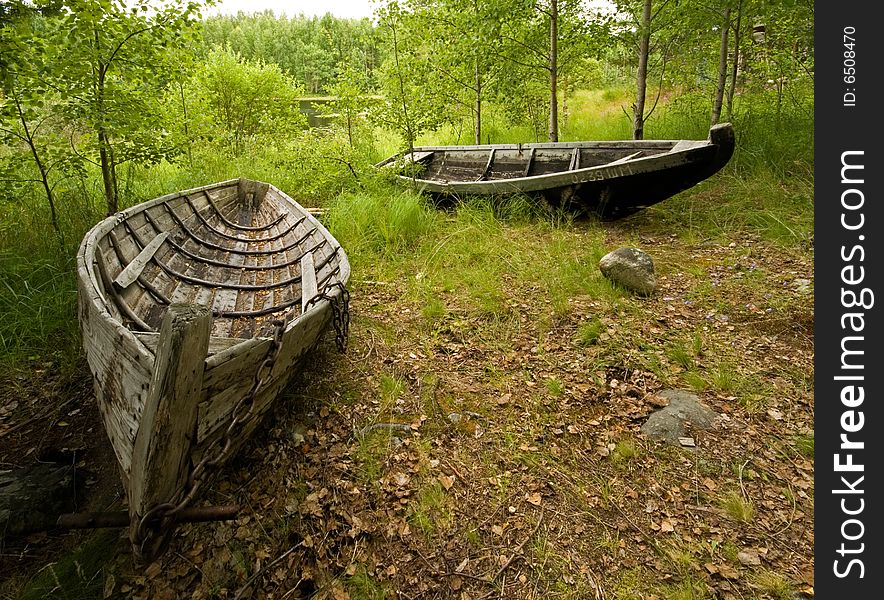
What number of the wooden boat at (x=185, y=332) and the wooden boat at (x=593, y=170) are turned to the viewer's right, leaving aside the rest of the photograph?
1

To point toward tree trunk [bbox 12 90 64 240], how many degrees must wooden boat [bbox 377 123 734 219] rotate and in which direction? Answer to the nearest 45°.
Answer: approximately 135° to its right

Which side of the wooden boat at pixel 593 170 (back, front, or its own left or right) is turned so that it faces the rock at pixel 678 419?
right

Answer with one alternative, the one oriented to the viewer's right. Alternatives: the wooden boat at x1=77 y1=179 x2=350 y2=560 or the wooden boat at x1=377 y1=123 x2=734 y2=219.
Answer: the wooden boat at x1=377 y1=123 x2=734 y2=219

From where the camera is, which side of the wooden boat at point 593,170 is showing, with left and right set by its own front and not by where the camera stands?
right

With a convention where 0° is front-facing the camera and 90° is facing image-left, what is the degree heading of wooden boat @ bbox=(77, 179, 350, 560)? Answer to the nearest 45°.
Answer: approximately 0°

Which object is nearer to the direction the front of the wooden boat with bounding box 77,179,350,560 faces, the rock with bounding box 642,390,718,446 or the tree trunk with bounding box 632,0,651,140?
the rock

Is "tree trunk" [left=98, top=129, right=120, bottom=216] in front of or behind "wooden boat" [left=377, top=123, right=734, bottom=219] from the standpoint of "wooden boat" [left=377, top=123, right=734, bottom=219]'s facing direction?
behind
